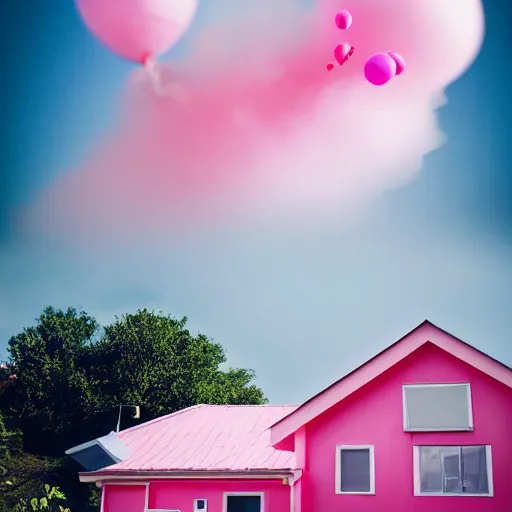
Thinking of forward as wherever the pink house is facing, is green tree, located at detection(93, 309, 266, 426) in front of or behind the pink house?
behind

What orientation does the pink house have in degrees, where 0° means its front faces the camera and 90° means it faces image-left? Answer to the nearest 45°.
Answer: approximately 0°
